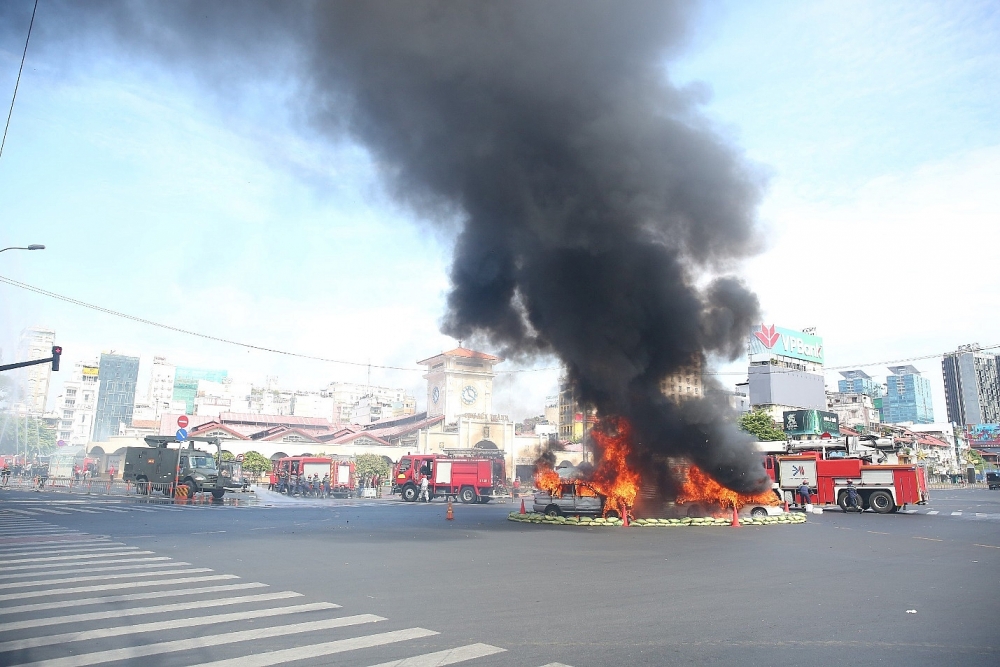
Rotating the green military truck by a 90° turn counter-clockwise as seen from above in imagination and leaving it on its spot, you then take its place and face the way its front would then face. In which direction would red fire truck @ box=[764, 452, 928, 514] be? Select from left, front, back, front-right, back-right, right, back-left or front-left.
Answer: right

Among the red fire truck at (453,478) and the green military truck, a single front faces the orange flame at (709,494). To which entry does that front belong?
the green military truck

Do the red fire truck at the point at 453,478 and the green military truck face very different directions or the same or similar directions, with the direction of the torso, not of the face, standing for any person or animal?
very different directions

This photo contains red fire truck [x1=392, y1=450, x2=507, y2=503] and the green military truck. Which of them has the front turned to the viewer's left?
the red fire truck

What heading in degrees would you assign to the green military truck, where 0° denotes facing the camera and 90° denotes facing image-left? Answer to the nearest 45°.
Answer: approximately 315°

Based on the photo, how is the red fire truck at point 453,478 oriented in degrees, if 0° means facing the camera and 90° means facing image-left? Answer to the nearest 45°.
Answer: approximately 90°

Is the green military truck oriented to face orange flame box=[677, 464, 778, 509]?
yes

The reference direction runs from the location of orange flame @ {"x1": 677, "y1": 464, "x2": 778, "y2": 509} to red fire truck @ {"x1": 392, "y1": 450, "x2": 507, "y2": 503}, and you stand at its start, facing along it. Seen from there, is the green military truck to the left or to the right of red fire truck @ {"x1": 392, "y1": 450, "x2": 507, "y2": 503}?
left

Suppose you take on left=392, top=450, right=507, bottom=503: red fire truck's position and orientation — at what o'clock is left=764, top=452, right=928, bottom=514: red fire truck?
left=764, top=452, right=928, bottom=514: red fire truck is roughly at 7 o'clock from left=392, top=450, right=507, bottom=503: red fire truck.

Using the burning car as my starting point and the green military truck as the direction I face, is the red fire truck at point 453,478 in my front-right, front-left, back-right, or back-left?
front-right

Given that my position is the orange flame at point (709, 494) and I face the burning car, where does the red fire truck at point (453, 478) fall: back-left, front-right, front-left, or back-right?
front-right

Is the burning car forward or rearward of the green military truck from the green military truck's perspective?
forward

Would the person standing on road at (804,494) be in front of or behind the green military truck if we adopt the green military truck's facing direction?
in front

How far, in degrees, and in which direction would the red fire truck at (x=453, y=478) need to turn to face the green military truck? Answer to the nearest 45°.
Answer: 0° — it already faces it
